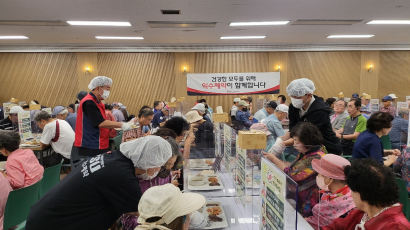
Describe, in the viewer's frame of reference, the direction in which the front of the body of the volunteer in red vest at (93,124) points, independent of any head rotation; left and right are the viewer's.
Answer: facing to the right of the viewer

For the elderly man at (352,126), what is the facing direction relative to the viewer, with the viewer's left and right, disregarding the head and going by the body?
facing the viewer and to the left of the viewer

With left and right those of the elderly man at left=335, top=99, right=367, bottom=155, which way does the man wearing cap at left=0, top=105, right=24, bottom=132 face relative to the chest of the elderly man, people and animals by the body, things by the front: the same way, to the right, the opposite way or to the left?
the opposite way

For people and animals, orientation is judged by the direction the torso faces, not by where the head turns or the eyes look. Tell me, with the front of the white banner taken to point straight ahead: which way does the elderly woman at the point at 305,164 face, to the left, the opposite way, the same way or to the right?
to the right

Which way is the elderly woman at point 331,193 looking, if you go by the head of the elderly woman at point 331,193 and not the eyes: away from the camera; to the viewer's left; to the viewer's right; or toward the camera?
to the viewer's left

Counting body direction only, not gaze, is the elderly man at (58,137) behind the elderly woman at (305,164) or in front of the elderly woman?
in front

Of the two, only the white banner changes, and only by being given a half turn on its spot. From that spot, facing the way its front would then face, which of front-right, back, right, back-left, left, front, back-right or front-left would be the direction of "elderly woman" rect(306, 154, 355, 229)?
back

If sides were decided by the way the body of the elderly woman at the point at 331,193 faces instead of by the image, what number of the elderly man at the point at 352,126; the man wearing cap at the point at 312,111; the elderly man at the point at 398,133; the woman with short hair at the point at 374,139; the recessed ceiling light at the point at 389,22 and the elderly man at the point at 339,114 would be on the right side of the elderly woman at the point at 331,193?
6

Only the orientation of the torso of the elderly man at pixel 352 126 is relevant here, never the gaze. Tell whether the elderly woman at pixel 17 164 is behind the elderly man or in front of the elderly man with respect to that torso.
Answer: in front

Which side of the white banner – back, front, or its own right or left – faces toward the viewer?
front

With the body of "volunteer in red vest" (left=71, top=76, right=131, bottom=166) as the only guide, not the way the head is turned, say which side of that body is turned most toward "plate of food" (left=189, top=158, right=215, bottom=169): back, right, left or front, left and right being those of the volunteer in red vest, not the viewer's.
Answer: front

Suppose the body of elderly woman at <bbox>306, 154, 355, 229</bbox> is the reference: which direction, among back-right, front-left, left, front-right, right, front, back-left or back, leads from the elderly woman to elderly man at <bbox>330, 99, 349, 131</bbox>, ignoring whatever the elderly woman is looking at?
right

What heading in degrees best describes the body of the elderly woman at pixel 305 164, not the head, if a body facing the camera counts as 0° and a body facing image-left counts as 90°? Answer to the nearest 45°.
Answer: approximately 90°
